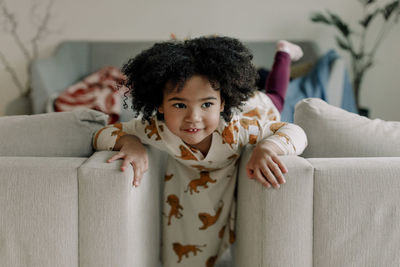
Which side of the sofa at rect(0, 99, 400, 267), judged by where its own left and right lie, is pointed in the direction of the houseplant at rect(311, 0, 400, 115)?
front

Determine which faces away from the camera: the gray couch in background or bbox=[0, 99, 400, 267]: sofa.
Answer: the sofa

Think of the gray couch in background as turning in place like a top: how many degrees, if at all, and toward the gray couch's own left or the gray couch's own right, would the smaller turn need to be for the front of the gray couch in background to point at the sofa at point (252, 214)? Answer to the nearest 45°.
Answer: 0° — it already faces it

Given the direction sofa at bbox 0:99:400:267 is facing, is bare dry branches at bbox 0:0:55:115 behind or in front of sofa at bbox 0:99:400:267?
in front

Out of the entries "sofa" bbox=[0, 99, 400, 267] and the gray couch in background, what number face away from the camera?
1

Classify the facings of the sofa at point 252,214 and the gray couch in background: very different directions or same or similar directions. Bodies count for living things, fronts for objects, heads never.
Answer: very different directions

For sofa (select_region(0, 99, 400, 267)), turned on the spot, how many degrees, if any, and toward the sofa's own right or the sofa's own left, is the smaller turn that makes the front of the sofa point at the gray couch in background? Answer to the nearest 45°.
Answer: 0° — it already faces it

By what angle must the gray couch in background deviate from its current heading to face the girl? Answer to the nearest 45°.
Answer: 0° — it already faces them

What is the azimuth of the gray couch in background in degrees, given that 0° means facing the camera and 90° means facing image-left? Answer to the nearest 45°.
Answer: approximately 0°

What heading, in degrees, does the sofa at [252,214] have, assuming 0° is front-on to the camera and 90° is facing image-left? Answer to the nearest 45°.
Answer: approximately 180°

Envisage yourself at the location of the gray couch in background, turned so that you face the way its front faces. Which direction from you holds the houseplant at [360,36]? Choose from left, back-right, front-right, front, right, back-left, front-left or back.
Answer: left
